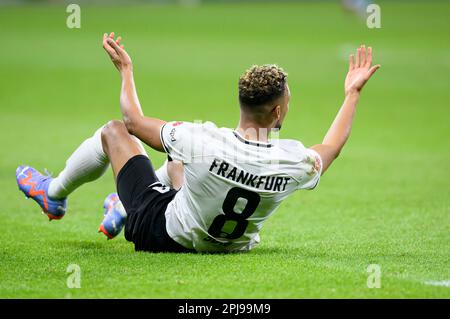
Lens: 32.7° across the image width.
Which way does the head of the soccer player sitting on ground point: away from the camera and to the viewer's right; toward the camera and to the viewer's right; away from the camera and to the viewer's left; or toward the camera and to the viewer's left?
away from the camera and to the viewer's right

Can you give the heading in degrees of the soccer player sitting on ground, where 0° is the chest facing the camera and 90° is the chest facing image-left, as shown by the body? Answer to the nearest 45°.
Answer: approximately 135°
